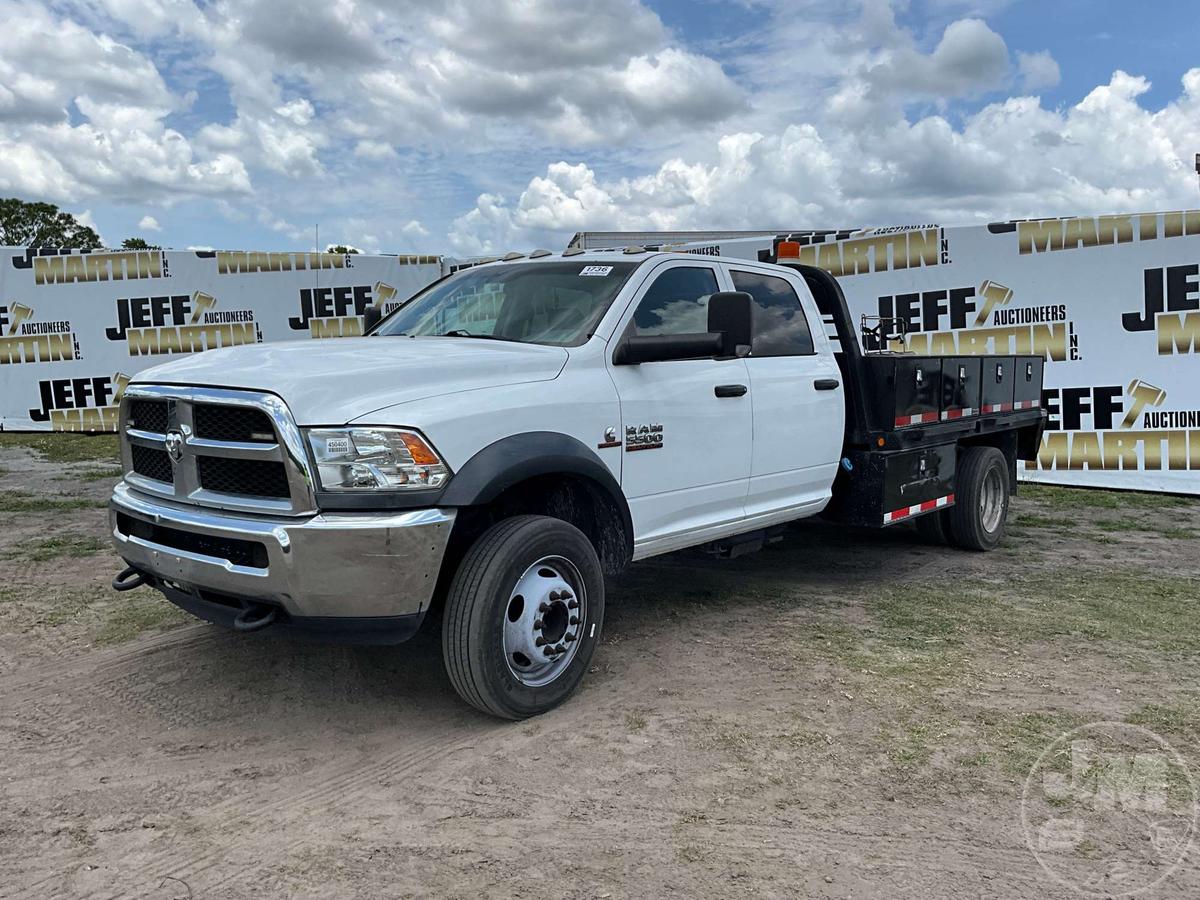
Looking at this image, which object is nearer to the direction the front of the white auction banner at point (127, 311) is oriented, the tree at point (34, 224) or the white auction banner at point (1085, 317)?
the white auction banner

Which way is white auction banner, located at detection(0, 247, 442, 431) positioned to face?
toward the camera

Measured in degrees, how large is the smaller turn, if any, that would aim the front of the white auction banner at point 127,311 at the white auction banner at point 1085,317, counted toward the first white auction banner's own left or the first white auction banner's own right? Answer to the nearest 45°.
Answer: approximately 45° to the first white auction banner's own left

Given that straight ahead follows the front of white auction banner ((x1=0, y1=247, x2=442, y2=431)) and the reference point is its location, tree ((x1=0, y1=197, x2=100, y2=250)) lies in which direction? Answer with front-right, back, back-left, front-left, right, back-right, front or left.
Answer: back

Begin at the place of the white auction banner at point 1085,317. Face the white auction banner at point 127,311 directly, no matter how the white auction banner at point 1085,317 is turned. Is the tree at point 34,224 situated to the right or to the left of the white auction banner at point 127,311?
right
